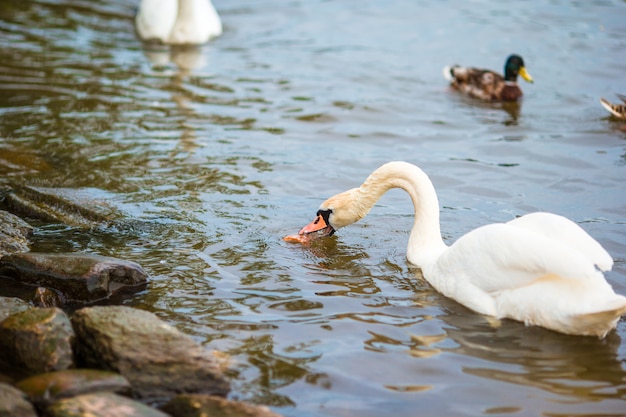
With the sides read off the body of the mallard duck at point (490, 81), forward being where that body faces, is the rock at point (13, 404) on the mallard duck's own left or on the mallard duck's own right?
on the mallard duck's own right

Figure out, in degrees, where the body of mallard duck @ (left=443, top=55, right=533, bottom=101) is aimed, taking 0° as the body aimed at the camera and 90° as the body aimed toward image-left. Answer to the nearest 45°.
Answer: approximately 315°

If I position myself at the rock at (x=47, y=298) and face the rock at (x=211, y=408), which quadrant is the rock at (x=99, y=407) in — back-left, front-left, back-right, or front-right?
front-right

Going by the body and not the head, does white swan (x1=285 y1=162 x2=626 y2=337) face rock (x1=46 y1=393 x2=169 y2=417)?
no

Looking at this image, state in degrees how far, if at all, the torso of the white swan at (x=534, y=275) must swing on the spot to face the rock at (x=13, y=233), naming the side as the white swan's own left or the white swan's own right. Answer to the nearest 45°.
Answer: approximately 45° to the white swan's own left

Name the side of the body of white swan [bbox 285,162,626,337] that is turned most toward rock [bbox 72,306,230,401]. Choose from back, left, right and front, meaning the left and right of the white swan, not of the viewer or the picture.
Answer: left

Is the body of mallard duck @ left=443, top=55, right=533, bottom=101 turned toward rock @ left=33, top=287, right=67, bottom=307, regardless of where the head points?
no

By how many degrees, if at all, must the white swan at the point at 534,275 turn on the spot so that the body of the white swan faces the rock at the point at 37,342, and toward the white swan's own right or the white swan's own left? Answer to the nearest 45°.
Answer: approximately 90° to the white swan's own left

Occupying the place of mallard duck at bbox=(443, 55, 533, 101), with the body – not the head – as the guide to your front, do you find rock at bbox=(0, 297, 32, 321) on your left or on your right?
on your right

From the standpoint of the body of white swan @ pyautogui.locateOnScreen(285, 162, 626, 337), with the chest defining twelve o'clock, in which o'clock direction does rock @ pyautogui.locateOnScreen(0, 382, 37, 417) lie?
The rock is roughly at 9 o'clock from the white swan.

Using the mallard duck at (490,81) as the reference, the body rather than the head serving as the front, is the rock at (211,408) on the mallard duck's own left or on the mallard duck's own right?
on the mallard duck's own right

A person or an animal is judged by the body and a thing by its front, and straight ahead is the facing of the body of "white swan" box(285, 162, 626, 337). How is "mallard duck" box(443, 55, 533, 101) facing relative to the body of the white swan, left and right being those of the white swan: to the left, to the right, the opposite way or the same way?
the opposite way

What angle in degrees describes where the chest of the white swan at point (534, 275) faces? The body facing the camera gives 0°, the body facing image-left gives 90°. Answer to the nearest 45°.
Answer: approximately 135°

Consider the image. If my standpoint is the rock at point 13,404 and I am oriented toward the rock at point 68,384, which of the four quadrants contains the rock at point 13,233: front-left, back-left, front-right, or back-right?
front-left

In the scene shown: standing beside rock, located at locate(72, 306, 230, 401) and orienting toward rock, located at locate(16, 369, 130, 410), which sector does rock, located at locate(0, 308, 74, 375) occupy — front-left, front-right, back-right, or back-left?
front-right
